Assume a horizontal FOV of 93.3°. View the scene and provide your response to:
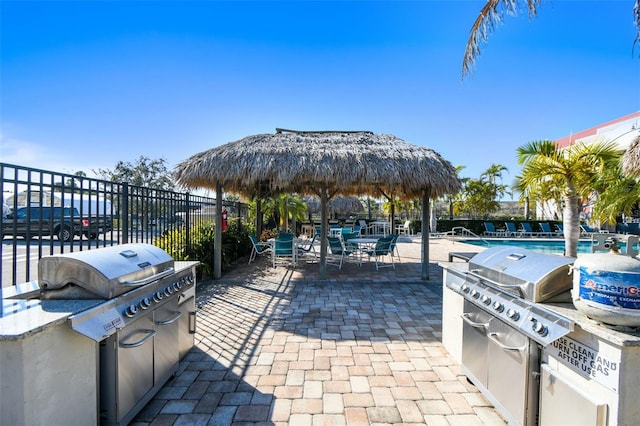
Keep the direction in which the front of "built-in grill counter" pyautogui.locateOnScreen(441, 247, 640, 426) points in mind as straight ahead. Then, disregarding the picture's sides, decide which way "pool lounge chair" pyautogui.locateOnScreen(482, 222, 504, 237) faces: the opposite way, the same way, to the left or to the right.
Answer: to the left

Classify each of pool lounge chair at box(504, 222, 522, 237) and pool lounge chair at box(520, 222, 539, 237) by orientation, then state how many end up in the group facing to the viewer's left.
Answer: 0

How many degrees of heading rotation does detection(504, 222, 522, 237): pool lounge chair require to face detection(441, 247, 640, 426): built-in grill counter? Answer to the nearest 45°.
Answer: approximately 45° to its right

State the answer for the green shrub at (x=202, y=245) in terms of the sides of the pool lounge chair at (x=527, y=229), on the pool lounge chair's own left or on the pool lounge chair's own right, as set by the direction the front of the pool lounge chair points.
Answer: on the pool lounge chair's own right

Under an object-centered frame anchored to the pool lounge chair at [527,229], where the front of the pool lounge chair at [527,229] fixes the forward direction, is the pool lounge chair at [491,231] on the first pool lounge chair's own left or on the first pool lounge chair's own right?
on the first pool lounge chair's own right

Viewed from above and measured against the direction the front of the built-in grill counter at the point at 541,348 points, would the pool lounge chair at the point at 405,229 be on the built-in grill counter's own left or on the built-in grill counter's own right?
on the built-in grill counter's own right

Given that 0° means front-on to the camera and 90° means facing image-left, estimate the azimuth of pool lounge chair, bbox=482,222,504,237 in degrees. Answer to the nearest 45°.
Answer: approximately 315°

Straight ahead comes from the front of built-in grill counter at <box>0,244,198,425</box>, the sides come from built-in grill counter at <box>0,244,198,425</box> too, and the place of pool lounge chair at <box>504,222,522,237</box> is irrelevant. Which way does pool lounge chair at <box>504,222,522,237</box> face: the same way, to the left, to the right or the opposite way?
to the right

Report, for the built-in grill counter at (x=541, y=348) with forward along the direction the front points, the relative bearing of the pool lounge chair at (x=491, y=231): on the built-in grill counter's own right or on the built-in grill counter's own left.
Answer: on the built-in grill counter's own right

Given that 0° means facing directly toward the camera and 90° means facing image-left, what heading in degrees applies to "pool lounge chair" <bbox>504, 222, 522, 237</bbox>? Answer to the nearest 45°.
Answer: approximately 315°

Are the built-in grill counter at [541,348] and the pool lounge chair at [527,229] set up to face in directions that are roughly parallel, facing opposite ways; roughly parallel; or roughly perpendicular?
roughly perpendicular

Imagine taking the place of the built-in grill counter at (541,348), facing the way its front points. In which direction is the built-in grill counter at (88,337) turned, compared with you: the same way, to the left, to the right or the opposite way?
the opposite way
